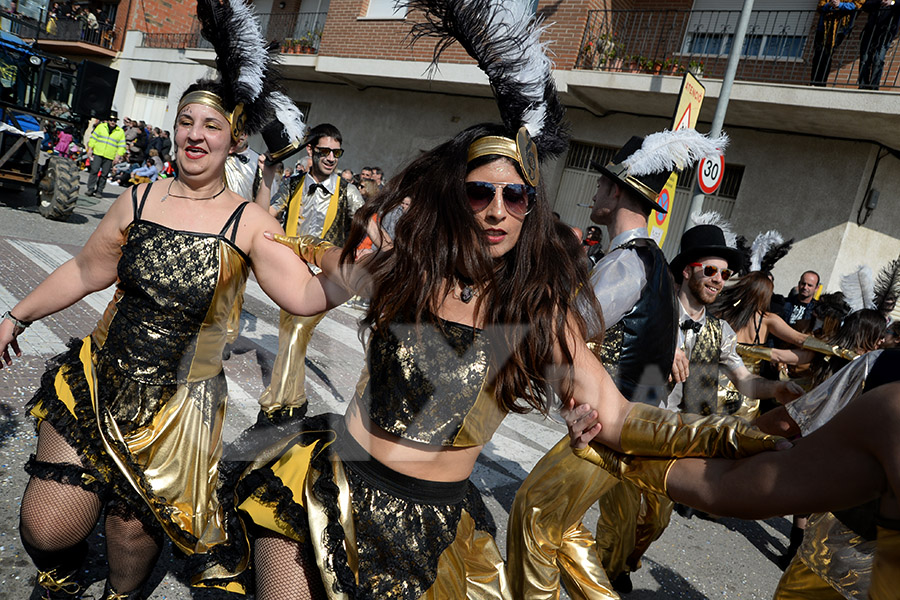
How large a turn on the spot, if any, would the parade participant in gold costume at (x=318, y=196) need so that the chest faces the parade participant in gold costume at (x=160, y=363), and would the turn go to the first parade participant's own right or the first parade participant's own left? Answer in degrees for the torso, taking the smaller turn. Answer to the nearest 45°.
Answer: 0° — they already face them

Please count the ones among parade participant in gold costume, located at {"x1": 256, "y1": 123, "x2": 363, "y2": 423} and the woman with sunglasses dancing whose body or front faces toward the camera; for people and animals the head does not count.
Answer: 2

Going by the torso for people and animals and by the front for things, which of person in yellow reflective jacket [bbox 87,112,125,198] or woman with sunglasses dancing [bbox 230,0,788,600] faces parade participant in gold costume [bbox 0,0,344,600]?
the person in yellow reflective jacket

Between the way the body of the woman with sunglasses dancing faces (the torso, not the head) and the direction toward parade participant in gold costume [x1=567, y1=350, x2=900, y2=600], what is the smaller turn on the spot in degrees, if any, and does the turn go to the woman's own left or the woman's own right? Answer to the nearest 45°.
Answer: approximately 45° to the woman's own left
